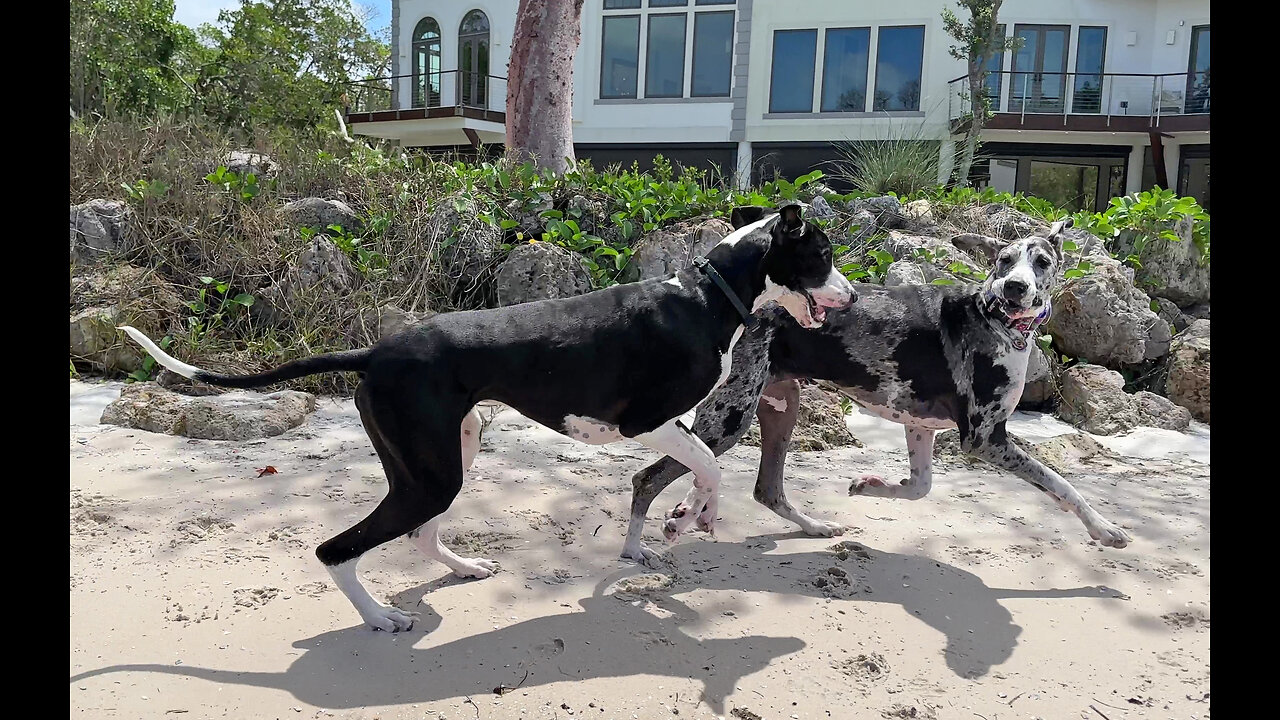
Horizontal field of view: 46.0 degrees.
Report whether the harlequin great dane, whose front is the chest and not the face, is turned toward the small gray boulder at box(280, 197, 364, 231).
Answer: no

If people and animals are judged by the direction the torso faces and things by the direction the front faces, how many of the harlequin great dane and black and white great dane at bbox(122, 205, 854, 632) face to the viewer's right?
2

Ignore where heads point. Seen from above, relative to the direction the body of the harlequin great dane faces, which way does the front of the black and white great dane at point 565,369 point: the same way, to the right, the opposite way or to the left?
the same way

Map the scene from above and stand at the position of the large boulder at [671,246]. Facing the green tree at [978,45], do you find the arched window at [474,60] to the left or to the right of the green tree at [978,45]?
left

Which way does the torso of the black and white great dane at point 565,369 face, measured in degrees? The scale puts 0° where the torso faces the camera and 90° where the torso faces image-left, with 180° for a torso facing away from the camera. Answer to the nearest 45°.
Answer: approximately 270°

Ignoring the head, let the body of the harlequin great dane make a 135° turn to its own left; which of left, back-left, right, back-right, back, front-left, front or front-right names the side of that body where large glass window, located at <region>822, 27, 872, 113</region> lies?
front-right

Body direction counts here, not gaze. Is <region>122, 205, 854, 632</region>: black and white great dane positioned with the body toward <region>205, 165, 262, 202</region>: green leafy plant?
no

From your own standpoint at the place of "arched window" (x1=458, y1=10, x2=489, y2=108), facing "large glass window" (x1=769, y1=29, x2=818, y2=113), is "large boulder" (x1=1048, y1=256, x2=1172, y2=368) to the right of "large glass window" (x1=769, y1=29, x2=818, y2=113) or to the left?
right

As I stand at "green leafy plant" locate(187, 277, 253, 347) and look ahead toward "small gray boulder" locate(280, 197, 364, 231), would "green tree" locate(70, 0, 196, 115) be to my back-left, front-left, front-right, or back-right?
front-left

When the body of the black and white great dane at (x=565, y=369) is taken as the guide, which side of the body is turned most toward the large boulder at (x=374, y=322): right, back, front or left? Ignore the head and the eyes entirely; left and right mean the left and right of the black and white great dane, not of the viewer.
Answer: left

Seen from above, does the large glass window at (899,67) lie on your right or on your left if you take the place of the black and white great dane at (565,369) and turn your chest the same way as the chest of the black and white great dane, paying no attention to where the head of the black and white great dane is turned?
on your left

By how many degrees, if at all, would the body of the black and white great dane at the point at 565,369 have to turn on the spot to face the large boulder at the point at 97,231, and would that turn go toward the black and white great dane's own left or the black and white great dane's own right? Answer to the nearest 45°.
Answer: approximately 135° to the black and white great dane's own left

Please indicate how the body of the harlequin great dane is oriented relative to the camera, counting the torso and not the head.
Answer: to the viewer's right

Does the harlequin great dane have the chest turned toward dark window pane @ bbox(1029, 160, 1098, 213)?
no

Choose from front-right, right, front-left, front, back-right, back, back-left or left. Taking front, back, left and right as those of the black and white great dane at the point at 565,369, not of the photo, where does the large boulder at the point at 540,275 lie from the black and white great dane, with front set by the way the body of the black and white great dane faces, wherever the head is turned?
left

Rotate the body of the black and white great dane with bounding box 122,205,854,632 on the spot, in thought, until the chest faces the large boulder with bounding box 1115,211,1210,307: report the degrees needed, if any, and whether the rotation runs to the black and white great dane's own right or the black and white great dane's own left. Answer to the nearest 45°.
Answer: approximately 45° to the black and white great dane's own left
